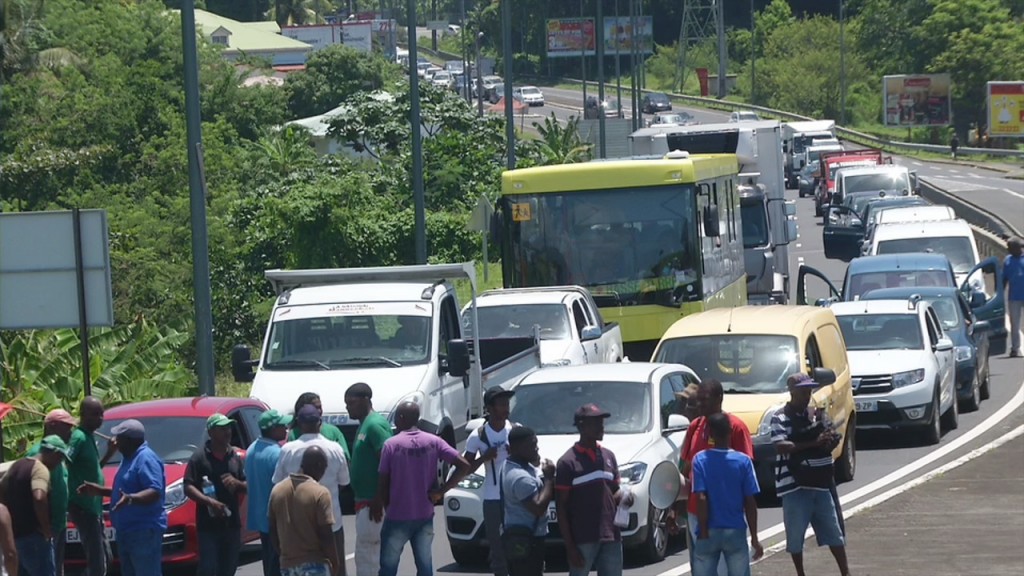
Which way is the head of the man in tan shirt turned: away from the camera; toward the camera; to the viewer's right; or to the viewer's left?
away from the camera

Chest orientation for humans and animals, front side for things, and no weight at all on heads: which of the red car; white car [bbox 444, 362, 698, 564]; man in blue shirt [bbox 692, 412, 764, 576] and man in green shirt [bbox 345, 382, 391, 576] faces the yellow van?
the man in blue shirt

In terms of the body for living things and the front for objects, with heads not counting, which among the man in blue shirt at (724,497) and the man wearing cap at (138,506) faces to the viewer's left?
the man wearing cap

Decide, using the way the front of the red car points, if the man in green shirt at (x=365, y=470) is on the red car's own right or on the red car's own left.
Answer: on the red car's own left

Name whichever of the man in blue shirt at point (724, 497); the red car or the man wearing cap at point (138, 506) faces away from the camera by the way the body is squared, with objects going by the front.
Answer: the man in blue shirt

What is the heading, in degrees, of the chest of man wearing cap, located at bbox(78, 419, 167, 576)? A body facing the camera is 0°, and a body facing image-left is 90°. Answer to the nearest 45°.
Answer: approximately 90°

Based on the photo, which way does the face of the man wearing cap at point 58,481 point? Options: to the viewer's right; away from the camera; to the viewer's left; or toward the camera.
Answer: to the viewer's right

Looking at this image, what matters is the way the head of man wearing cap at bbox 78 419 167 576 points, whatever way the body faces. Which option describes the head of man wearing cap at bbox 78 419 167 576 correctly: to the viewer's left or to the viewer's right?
to the viewer's left

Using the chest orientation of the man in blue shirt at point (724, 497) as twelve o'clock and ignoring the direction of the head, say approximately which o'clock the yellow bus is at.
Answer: The yellow bus is roughly at 12 o'clock from the man in blue shirt.

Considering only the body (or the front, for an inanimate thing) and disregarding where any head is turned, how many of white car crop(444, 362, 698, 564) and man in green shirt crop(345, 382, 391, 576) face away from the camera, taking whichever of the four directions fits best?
0

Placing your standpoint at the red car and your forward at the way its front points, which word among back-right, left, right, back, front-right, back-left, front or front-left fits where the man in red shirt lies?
left

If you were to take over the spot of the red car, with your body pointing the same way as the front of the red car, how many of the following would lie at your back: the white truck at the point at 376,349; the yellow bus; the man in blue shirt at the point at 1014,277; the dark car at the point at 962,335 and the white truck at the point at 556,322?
5

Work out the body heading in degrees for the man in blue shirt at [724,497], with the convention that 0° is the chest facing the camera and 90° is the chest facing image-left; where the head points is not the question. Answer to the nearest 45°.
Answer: approximately 180°

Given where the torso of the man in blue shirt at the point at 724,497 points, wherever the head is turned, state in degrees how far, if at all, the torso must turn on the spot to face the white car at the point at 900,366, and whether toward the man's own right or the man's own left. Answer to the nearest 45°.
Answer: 0° — they already face it

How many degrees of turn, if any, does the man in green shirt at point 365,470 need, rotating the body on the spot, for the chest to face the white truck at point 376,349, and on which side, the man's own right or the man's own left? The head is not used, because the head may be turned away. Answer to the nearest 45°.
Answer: approximately 90° to the man's own right

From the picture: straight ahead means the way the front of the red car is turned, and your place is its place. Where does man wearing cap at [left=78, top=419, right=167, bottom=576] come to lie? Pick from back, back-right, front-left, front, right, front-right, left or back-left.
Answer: front-left

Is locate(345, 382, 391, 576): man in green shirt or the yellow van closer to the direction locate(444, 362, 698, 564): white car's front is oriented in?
the man in green shirt

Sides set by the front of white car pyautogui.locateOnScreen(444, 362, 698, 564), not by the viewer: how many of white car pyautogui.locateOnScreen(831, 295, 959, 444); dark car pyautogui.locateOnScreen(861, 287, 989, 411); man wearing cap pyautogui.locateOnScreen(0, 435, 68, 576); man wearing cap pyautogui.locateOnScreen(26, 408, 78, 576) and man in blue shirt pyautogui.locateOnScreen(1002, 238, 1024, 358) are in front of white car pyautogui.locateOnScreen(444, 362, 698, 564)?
2

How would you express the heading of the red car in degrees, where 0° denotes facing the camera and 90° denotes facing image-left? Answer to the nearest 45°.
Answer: approximately 45°

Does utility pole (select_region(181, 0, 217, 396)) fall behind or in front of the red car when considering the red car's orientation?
behind
